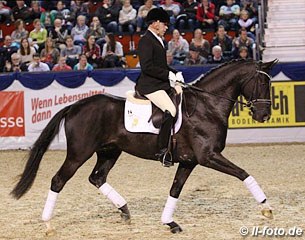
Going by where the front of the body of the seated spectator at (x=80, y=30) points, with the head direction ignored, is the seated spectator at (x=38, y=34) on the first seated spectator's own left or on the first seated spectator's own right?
on the first seated spectator's own right

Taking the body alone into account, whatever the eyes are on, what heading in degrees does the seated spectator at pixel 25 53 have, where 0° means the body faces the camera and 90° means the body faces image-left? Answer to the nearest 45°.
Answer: approximately 0°

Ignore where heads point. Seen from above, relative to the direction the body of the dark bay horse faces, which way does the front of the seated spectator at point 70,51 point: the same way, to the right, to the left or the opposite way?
to the right

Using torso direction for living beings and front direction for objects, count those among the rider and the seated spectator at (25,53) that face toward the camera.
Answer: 1

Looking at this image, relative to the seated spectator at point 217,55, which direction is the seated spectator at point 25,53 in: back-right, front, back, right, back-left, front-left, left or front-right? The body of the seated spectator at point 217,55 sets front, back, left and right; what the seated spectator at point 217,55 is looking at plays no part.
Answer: right

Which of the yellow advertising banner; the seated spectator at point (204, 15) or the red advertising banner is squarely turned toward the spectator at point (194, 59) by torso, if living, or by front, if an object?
the seated spectator

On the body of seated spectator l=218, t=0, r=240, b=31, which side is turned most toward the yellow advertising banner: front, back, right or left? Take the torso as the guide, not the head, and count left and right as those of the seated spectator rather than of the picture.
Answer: front

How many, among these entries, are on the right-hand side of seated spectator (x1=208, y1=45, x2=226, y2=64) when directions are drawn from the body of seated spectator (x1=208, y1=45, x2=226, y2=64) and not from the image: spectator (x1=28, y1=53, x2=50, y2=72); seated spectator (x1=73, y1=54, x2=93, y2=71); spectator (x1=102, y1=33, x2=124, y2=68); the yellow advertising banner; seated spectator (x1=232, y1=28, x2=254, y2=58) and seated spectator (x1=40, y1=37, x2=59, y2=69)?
4

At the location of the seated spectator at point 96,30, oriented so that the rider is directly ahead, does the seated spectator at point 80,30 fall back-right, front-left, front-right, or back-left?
back-right

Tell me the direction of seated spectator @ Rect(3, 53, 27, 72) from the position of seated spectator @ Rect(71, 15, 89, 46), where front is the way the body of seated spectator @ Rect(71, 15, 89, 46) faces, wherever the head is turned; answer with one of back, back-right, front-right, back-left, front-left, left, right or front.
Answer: front-right

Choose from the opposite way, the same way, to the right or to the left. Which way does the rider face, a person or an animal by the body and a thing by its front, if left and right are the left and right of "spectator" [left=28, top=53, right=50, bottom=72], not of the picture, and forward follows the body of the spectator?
to the left

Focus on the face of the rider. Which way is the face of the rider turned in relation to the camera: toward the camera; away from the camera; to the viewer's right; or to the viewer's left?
to the viewer's right

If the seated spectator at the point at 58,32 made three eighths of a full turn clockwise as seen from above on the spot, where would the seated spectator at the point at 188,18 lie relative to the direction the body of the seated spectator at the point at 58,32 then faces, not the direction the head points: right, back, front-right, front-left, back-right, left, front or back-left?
back-right
